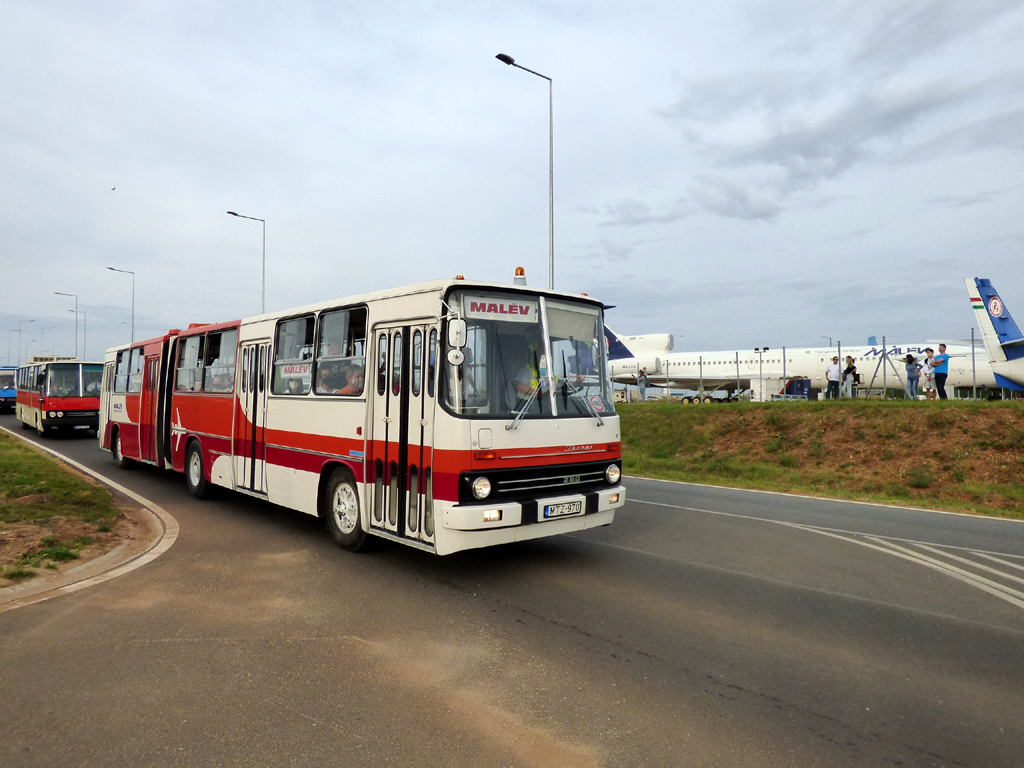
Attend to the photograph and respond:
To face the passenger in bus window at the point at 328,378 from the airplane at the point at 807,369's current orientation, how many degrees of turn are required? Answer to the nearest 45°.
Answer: approximately 90° to its right

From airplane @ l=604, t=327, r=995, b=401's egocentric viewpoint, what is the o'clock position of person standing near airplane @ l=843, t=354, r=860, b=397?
The person standing near airplane is roughly at 3 o'clock from the airplane.

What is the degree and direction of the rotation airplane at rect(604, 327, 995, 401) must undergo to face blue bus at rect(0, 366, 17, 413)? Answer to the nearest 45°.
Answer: approximately 180°

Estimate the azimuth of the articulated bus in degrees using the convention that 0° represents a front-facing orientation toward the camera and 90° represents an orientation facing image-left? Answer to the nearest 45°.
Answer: approximately 315°

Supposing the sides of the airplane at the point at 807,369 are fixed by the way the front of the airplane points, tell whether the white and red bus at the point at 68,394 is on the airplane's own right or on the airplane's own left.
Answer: on the airplane's own right

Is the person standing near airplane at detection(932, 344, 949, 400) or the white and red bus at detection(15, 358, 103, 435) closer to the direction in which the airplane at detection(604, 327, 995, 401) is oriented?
the person standing near airplane

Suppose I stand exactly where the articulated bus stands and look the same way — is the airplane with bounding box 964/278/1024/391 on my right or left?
on my left

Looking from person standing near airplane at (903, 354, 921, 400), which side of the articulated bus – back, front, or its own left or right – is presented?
left

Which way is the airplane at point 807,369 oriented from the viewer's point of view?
to the viewer's right

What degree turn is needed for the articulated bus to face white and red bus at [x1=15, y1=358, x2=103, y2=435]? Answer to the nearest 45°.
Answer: approximately 180°

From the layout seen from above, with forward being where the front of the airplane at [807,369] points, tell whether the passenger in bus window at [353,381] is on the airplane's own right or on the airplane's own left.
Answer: on the airplane's own right

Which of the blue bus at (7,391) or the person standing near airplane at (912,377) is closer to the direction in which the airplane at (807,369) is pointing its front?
the person standing near airplane

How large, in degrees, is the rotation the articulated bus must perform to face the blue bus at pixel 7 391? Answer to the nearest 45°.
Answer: approximately 180°
